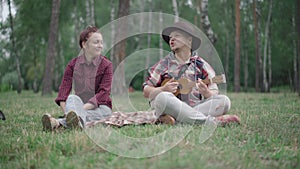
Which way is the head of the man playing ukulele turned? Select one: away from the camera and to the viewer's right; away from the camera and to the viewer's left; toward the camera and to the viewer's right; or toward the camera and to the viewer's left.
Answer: toward the camera and to the viewer's left

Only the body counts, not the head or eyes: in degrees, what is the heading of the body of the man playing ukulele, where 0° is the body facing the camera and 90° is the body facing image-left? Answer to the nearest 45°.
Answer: approximately 0°

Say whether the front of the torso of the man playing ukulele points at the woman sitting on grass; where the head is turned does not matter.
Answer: no

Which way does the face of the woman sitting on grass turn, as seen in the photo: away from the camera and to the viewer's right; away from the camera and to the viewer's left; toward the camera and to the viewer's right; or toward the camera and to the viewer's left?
toward the camera and to the viewer's right
